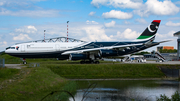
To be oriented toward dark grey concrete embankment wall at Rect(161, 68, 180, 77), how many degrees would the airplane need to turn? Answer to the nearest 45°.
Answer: approximately 180°

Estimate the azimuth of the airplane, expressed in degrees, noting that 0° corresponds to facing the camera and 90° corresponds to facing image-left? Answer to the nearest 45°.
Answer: approximately 90°
